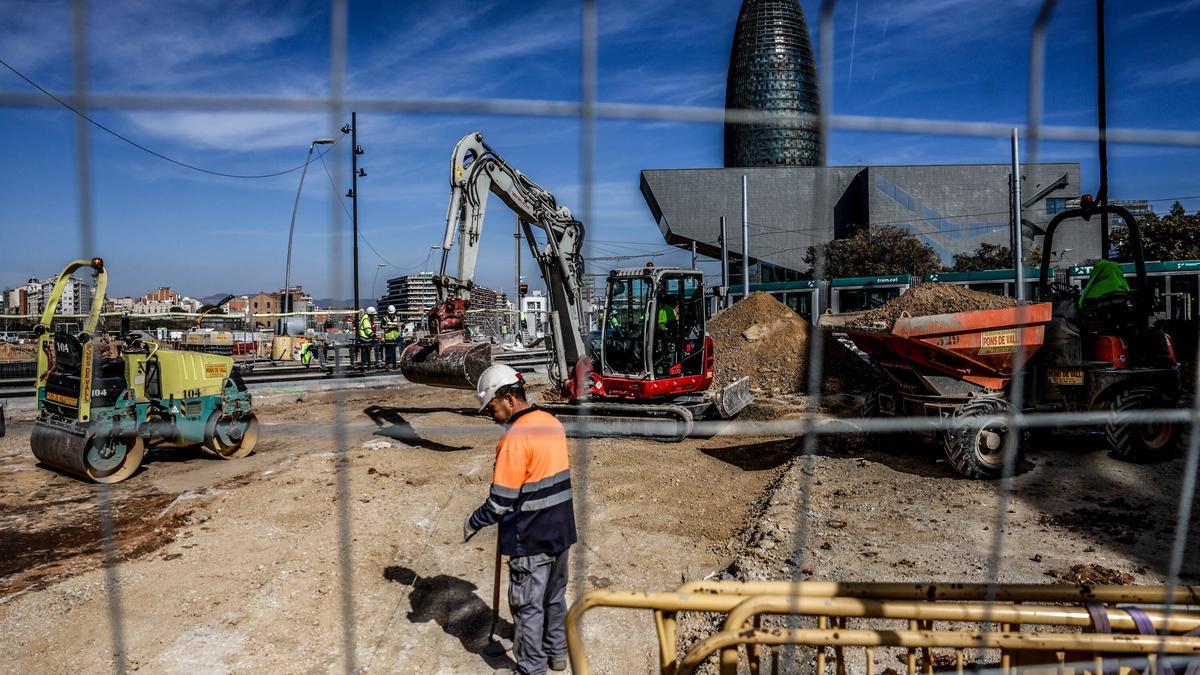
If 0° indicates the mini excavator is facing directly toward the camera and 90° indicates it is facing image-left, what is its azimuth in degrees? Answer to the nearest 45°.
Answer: approximately 45°

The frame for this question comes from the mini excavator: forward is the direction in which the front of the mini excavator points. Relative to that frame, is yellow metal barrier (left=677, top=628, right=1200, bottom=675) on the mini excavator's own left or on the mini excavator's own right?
on the mini excavator's own left

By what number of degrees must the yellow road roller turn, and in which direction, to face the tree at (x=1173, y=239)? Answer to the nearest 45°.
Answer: approximately 45° to its right

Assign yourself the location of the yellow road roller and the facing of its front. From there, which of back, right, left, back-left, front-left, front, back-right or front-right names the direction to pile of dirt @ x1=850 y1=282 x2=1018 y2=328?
front-right

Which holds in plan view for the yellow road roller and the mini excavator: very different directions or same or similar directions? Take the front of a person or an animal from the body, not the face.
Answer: very different directions

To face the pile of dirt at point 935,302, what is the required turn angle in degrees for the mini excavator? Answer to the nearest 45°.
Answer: approximately 180°

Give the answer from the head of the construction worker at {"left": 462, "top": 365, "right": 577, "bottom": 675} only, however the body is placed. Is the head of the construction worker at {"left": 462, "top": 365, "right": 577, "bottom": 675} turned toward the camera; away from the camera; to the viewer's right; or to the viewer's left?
to the viewer's left

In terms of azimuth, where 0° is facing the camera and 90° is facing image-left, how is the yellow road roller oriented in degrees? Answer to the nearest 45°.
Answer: approximately 225°
